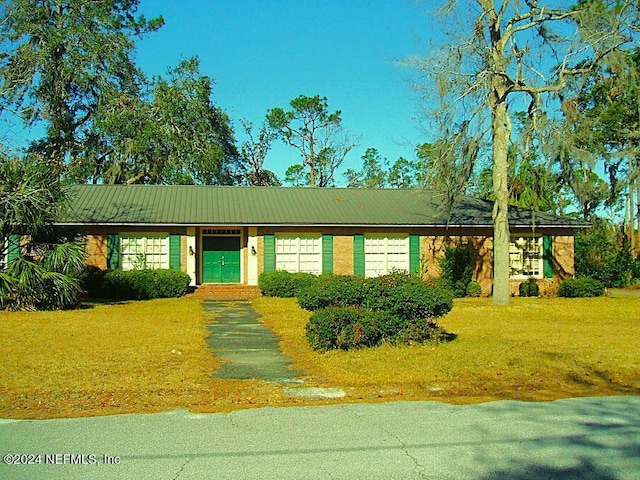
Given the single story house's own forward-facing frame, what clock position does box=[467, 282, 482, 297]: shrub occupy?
The shrub is roughly at 9 o'clock from the single story house.

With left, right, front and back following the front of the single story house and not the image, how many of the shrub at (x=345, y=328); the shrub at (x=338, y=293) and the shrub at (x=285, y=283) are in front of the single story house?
3

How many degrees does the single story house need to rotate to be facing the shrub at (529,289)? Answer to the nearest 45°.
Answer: approximately 90° to its left

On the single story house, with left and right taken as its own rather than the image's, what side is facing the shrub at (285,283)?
front

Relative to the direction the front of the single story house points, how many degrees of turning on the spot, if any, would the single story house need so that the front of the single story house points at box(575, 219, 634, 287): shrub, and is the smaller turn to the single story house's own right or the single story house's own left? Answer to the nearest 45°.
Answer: approximately 90° to the single story house's own left

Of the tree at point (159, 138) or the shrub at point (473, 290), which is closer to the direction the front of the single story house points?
the shrub

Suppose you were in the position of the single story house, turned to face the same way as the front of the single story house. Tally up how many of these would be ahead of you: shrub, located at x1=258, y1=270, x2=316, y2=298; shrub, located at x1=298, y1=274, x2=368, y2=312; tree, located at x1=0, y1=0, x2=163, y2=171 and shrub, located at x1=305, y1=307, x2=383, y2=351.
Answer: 3

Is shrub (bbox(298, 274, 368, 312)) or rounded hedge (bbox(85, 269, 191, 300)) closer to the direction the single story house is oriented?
the shrub

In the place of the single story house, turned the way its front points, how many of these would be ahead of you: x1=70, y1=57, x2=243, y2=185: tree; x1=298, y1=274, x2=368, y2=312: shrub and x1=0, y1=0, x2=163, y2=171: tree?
1

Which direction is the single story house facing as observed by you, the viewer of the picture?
facing the viewer

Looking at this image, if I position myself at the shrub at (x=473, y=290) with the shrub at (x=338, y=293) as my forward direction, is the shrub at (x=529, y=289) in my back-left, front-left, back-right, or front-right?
back-left

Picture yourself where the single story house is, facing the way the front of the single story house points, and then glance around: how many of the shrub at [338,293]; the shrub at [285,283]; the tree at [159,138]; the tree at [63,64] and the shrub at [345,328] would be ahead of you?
3

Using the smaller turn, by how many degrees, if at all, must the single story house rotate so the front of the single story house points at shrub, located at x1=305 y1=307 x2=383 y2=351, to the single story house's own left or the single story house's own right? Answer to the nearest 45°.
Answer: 0° — it already faces it

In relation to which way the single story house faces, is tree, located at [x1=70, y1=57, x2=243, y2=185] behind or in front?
behind
